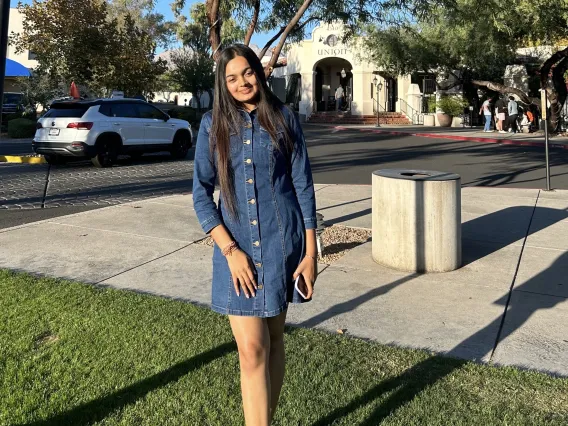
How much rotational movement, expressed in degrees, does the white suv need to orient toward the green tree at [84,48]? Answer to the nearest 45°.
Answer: approximately 45° to its left

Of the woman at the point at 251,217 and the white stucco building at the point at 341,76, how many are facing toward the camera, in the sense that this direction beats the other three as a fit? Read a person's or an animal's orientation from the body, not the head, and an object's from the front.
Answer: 2

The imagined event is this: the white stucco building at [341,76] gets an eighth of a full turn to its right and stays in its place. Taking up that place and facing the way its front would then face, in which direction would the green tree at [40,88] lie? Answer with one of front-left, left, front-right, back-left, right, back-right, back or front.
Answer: front

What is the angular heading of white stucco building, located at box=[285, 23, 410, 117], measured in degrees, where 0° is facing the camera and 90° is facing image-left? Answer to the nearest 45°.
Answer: approximately 0°

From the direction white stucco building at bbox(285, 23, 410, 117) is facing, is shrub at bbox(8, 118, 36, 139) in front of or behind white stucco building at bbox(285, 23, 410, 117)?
in front

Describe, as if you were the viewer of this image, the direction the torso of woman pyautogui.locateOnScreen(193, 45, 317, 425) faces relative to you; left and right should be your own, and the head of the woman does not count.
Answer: facing the viewer

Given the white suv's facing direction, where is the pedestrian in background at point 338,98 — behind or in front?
in front
